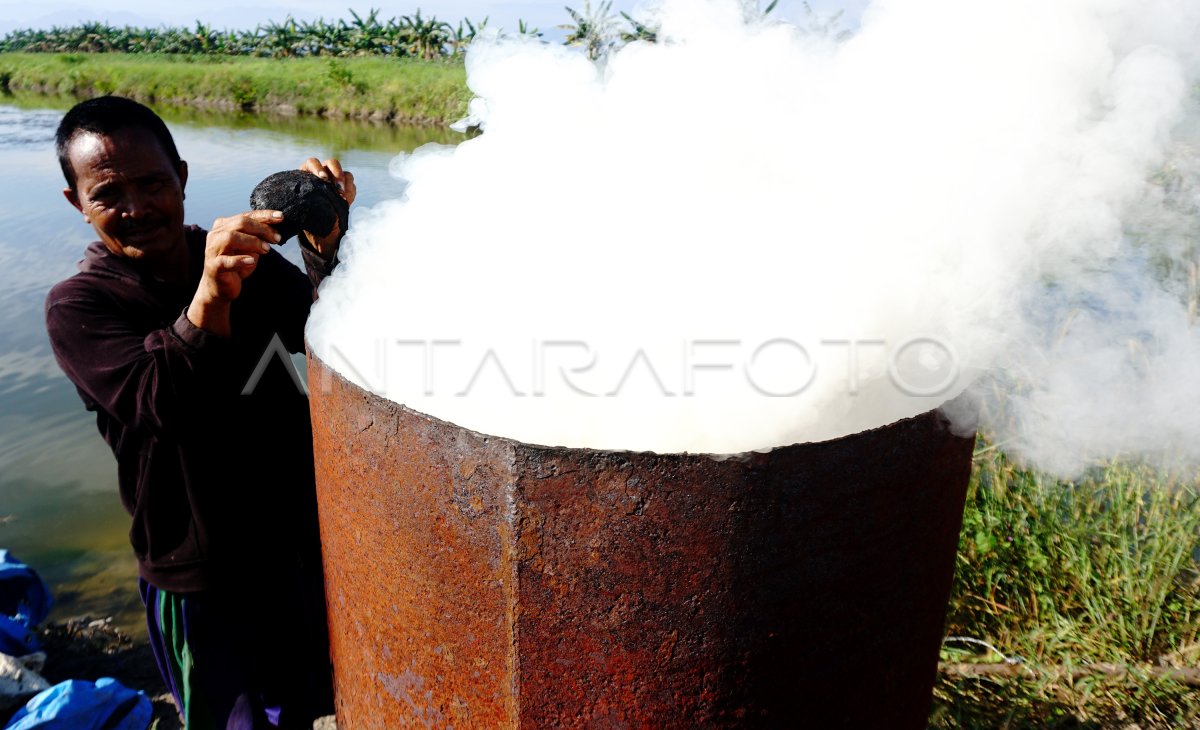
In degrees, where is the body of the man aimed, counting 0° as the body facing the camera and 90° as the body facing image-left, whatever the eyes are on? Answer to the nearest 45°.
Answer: approximately 315°

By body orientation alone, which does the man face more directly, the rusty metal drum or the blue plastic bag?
the rusty metal drum

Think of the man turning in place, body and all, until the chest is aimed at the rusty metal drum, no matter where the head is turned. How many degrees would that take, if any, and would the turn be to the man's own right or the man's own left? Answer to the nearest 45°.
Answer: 0° — they already face it
